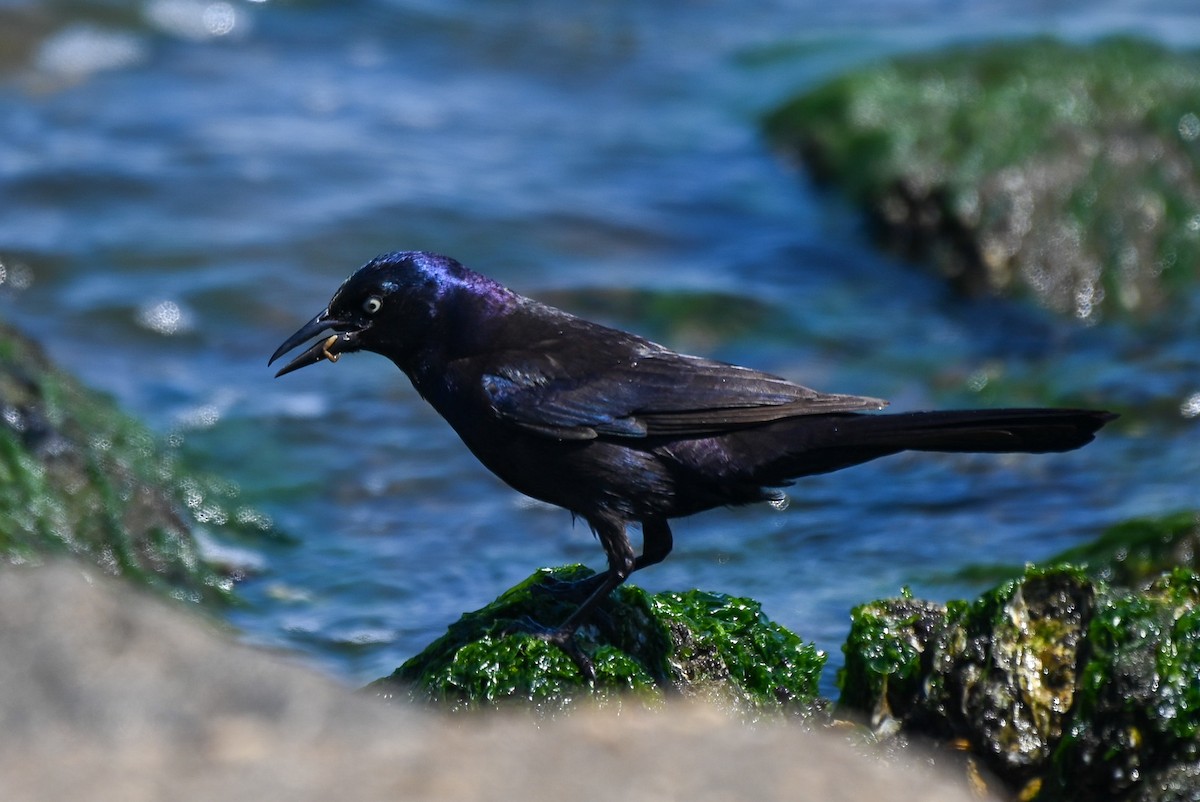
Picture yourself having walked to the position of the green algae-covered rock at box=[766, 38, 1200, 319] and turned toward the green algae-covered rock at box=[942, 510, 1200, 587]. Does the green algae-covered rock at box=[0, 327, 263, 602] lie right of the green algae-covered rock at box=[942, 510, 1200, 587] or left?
right

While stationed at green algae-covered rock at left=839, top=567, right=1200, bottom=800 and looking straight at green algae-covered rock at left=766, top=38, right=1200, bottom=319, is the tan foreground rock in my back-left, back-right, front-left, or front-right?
back-left

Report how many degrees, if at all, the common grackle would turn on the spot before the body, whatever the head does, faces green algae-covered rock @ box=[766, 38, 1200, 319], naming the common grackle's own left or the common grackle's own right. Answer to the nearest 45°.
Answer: approximately 90° to the common grackle's own right

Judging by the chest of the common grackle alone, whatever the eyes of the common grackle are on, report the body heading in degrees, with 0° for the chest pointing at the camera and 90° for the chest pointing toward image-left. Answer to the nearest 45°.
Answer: approximately 90°

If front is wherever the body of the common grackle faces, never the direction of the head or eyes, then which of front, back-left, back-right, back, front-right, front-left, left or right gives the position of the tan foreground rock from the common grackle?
left

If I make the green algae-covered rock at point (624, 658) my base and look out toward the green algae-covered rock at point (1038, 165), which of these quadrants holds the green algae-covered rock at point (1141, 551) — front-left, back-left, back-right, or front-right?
front-right

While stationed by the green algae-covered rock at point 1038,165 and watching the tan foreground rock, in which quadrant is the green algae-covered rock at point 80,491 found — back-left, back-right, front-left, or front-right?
front-right

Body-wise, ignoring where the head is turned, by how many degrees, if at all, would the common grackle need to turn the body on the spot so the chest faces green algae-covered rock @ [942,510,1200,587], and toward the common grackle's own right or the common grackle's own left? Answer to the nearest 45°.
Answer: approximately 135° to the common grackle's own right

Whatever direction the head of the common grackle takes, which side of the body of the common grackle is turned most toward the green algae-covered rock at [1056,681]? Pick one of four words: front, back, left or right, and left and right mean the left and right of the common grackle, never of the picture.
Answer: back

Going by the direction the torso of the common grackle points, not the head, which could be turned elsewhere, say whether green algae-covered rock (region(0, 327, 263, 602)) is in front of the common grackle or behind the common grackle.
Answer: in front
